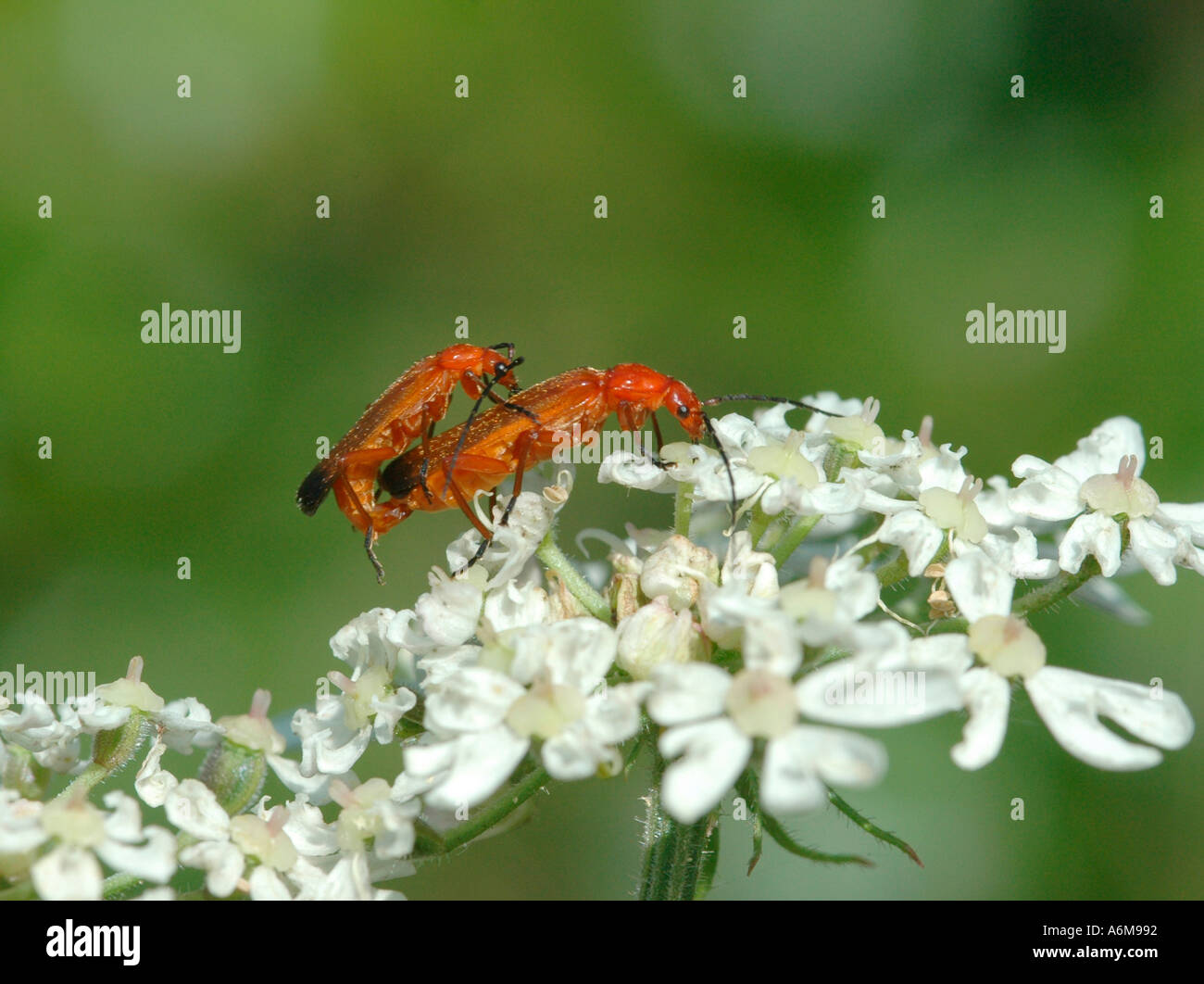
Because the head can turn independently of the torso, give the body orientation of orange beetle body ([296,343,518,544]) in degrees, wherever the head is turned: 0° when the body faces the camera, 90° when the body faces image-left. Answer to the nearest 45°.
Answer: approximately 270°
